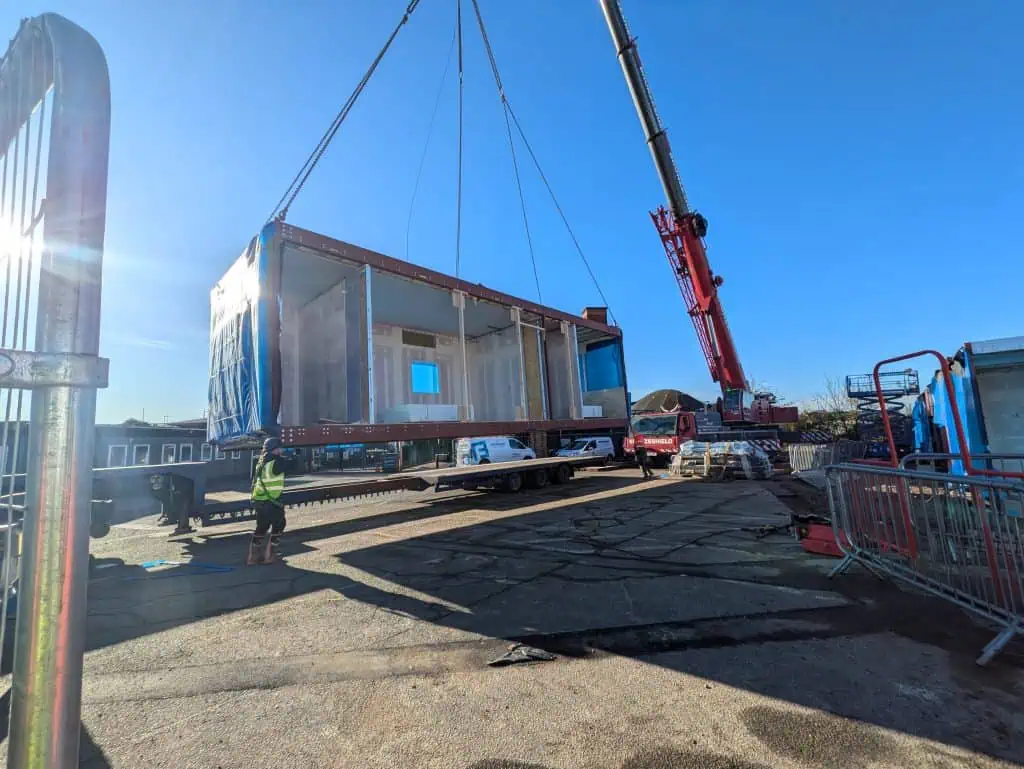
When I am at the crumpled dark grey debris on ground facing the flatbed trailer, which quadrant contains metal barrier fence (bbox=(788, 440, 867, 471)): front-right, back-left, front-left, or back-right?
front-right

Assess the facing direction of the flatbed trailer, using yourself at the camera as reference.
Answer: facing the viewer and to the left of the viewer

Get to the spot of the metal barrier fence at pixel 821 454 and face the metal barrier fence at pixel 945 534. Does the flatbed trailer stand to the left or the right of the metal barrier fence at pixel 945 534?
right

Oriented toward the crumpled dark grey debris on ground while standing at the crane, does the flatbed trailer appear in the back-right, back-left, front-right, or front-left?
front-right

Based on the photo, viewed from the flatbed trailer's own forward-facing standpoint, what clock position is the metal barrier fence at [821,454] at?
The metal barrier fence is roughly at 7 o'clock from the flatbed trailer.

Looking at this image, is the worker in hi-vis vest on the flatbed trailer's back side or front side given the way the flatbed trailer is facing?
on the front side

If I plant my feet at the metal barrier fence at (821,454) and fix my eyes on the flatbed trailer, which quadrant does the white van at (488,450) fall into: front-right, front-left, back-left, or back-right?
front-right

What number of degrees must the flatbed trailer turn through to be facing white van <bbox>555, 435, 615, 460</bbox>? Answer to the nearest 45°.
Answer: approximately 180°

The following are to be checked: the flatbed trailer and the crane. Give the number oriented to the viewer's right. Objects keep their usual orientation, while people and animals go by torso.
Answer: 0

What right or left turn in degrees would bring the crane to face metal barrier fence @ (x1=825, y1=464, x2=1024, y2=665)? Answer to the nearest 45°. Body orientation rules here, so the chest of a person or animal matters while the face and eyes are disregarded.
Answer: approximately 90° to its left

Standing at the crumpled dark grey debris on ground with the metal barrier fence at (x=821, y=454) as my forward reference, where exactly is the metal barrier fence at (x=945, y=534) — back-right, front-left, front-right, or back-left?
front-right

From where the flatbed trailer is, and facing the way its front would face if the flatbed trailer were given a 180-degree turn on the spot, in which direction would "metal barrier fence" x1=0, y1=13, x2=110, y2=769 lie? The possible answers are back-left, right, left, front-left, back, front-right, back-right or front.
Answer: back-right
